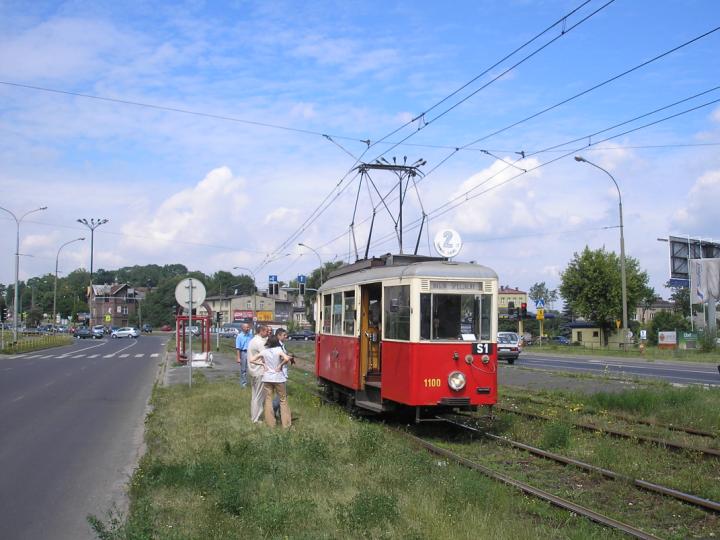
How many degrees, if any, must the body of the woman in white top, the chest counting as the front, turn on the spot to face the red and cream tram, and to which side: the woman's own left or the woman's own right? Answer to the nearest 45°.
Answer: approximately 90° to the woman's own right

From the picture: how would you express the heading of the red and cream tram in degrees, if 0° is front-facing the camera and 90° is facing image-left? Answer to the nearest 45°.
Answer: approximately 315°

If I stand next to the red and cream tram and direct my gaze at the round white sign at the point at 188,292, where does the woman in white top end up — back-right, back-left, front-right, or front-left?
front-left

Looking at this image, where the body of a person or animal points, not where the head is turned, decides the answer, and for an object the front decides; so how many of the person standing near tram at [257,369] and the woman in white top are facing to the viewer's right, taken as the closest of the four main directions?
1

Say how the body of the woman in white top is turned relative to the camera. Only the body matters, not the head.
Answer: away from the camera

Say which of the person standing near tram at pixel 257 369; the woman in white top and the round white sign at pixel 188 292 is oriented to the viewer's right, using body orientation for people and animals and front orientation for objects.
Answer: the person standing near tram
